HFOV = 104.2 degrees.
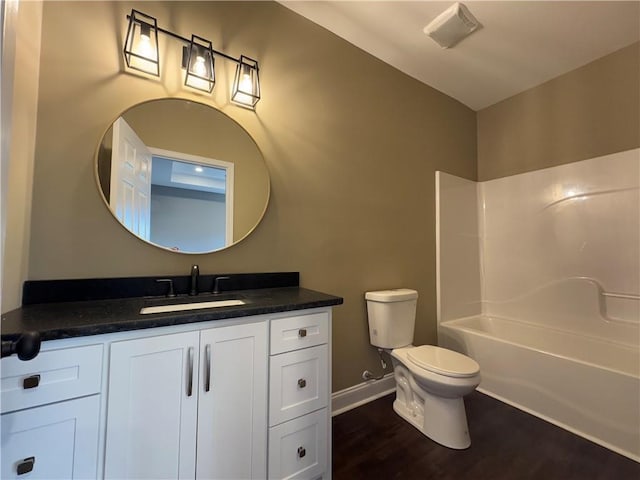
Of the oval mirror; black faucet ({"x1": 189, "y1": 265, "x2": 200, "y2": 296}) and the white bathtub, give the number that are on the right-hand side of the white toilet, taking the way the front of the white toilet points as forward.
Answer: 2

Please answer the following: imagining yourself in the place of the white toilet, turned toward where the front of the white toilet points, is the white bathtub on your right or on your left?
on your left

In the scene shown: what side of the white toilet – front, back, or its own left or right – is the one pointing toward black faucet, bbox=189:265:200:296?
right

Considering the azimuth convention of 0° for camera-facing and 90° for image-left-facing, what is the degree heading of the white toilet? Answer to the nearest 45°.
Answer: approximately 315°

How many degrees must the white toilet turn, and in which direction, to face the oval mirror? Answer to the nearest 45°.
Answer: approximately 90° to its right
